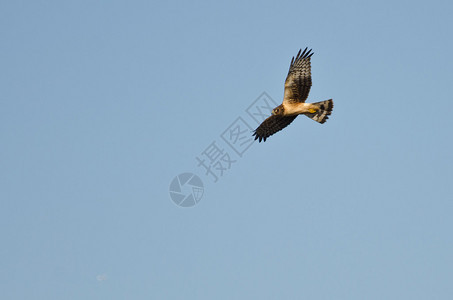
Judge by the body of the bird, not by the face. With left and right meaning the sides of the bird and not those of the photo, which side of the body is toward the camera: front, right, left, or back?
left
